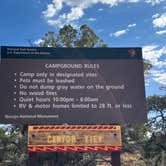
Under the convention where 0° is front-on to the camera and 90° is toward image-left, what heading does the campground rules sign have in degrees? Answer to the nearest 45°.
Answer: approximately 0°

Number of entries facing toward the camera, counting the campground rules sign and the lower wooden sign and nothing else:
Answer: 2

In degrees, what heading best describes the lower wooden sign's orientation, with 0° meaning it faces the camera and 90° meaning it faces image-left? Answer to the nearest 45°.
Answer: approximately 0°
